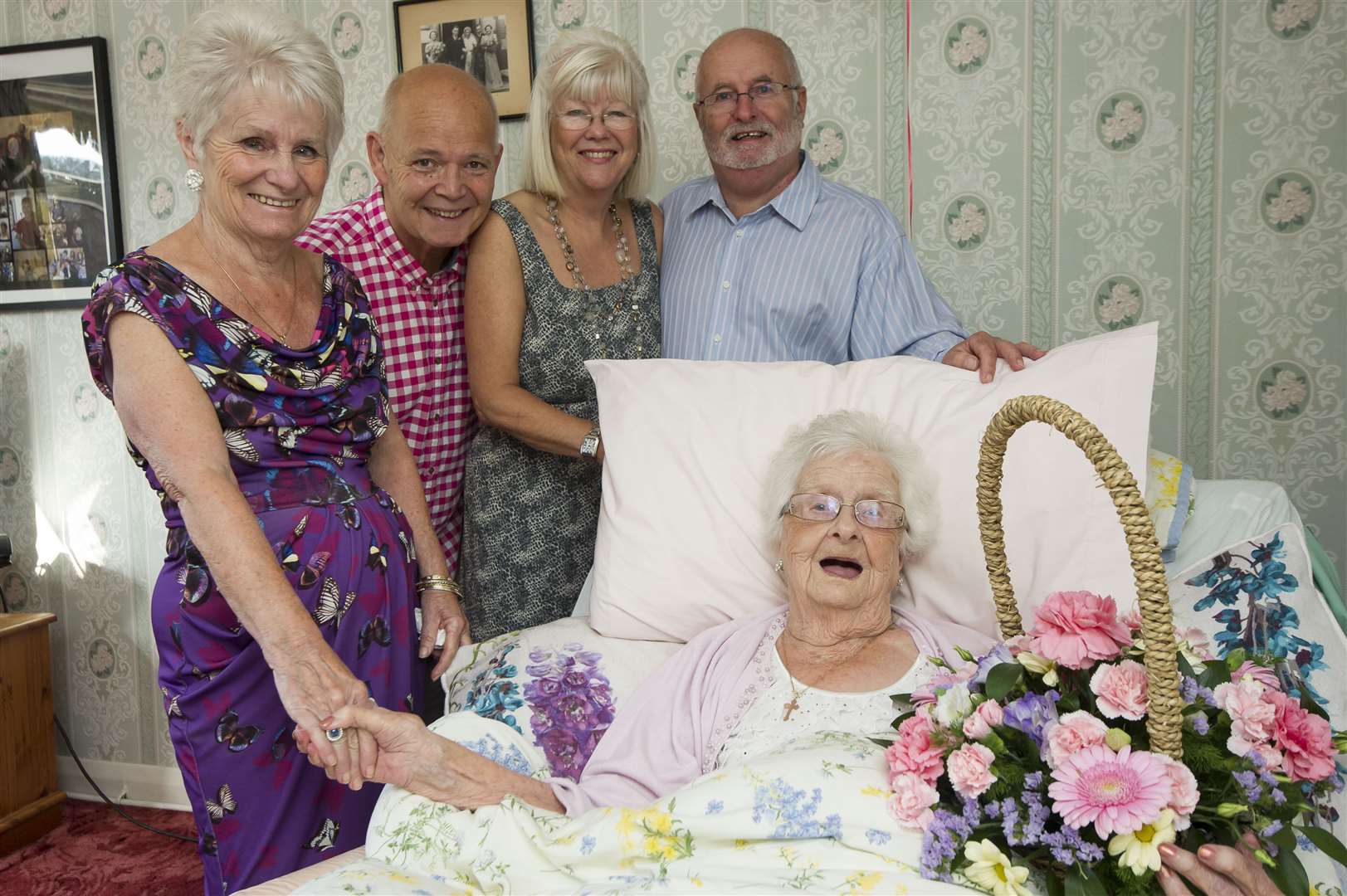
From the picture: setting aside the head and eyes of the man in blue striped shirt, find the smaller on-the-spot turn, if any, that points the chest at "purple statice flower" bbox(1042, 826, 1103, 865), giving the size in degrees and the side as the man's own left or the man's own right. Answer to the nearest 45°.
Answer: approximately 45° to the man's own left

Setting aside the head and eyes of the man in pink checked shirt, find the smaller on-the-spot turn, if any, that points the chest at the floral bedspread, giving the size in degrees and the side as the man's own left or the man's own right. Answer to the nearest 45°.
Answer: approximately 45° to the man's own right

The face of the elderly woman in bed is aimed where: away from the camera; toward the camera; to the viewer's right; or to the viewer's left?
toward the camera

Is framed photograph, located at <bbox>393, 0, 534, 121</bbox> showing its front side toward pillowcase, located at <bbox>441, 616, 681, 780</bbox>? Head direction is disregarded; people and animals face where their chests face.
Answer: yes

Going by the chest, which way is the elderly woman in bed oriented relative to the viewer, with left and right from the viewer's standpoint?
facing the viewer

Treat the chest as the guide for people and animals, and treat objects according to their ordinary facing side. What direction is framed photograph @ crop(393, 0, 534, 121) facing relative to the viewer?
toward the camera

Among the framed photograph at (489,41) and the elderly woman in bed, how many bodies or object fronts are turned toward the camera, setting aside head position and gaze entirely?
2

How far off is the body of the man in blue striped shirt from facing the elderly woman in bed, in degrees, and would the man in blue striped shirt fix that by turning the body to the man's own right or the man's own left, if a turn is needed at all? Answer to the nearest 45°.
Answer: approximately 45° to the man's own left

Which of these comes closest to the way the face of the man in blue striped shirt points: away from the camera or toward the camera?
toward the camera

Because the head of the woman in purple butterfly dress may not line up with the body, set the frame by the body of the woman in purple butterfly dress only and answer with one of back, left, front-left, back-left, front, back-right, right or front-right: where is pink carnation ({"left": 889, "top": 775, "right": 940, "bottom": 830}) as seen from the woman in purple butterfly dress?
front

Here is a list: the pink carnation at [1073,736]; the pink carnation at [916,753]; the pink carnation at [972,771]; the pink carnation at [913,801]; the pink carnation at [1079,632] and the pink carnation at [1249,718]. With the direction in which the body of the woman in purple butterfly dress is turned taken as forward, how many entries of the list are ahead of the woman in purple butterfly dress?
6

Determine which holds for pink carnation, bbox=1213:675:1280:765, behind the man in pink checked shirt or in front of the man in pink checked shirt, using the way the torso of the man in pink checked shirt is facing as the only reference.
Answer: in front

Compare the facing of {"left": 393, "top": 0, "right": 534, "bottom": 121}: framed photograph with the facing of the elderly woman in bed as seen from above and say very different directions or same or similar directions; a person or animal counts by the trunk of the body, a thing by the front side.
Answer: same or similar directions
